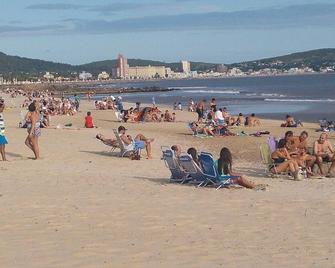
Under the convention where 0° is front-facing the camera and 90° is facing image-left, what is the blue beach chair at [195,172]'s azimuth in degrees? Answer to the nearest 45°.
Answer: approximately 225°

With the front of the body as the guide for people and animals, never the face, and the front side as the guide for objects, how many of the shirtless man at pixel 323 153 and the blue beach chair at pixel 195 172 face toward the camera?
1

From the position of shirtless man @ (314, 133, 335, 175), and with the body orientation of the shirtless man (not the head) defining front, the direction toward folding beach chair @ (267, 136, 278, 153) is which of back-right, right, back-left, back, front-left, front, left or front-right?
right

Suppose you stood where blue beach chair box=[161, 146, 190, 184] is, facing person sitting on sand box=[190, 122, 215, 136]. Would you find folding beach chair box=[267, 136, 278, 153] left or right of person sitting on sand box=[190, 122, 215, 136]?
right

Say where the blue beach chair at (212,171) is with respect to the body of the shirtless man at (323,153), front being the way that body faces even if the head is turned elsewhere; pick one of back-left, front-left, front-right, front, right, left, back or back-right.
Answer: front-right

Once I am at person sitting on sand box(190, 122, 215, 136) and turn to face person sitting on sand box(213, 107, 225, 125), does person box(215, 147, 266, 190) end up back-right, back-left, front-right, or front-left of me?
back-right

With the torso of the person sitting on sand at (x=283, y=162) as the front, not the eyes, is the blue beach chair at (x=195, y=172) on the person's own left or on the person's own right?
on the person's own right

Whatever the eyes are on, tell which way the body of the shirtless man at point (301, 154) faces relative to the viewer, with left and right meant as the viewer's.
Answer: facing the viewer and to the right of the viewer
